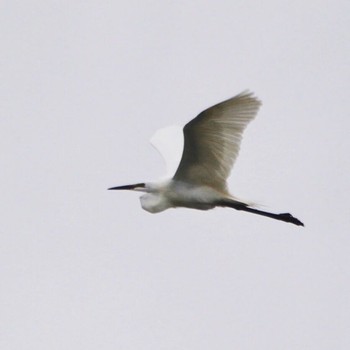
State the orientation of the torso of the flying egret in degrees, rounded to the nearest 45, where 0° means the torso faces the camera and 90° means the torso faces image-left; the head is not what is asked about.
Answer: approximately 90°
